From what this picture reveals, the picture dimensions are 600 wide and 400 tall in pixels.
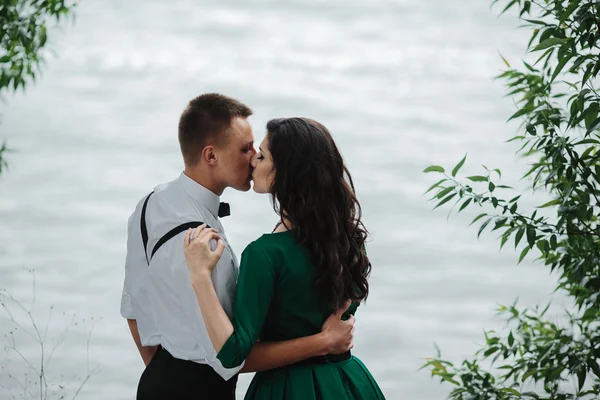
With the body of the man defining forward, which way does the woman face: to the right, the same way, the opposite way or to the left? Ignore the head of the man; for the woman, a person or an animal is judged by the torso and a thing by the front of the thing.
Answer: to the left

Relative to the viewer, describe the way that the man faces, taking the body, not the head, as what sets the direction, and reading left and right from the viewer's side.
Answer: facing away from the viewer and to the right of the viewer

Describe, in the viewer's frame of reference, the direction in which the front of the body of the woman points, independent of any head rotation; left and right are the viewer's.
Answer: facing away from the viewer and to the left of the viewer
